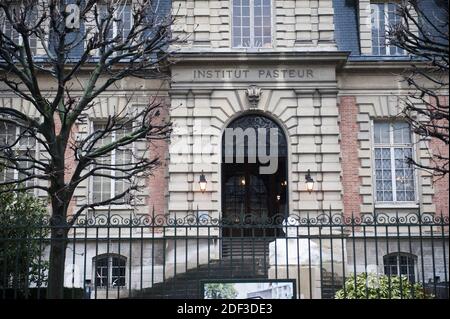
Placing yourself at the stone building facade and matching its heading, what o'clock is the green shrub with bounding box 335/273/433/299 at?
The green shrub is roughly at 12 o'clock from the stone building facade.

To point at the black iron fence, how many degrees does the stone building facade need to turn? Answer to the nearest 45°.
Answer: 0° — it already faces it

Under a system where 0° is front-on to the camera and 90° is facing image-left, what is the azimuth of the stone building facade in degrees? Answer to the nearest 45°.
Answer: approximately 0°
